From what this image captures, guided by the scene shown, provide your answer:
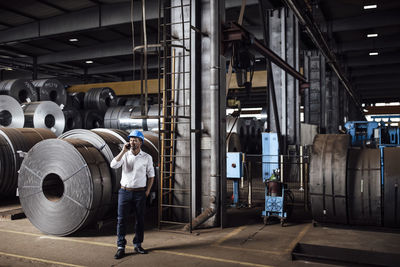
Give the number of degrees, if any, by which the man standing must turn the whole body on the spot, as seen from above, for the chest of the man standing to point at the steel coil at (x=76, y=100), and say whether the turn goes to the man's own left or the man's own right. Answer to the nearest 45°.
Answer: approximately 180°

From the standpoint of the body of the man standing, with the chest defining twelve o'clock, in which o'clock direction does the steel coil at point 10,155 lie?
The steel coil is roughly at 5 o'clock from the man standing.

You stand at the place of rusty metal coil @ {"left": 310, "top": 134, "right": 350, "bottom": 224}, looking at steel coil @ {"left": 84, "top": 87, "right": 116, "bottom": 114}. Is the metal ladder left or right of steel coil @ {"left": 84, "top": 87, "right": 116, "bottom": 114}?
left

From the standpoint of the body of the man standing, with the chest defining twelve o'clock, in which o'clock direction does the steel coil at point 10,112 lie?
The steel coil is roughly at 5 o'clock from the man standing.

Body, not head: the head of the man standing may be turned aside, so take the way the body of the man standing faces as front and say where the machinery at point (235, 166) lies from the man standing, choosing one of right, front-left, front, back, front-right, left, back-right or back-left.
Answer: back-left

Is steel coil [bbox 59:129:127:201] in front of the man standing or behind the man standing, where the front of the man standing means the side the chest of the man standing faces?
behind

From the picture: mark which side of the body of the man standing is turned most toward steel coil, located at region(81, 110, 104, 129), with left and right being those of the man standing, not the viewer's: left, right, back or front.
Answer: back

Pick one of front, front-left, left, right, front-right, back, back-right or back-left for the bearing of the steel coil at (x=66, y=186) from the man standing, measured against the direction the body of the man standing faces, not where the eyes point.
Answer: back-right

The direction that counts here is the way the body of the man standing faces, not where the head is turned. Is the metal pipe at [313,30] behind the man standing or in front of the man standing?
behind

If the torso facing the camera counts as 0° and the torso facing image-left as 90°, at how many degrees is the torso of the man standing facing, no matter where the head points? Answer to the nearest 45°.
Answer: approximately 0°
